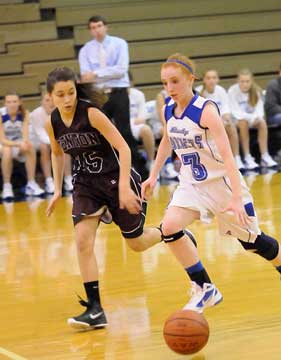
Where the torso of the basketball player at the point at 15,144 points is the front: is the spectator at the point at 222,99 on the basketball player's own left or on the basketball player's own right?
on the basketball player's own left

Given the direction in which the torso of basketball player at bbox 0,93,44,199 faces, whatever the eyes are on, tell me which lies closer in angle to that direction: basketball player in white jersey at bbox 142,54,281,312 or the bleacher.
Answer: the basketball player in white jersey

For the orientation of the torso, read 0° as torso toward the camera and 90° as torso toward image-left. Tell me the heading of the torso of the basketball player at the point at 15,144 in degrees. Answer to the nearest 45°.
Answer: approximately 0°

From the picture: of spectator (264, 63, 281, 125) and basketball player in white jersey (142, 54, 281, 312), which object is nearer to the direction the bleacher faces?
the basketball player in white jersey
